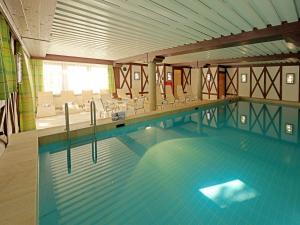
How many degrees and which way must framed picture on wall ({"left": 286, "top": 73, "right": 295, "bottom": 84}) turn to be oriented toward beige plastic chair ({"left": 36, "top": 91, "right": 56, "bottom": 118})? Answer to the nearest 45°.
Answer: approximately 45° to its right

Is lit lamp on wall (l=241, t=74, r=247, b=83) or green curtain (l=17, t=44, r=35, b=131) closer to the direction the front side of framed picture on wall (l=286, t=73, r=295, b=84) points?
the green curtain

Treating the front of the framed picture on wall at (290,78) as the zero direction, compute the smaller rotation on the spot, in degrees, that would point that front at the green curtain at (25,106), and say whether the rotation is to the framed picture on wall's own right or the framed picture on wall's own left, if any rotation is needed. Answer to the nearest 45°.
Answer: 0° — it already faces it

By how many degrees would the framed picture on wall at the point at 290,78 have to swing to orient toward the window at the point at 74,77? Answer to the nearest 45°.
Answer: approximately 45° to its right

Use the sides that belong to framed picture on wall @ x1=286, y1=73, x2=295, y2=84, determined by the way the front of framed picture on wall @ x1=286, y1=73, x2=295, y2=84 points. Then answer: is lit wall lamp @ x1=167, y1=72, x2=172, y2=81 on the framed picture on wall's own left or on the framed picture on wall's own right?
on the framed picture on wall's own right

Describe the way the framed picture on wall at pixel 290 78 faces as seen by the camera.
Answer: facing the viewer

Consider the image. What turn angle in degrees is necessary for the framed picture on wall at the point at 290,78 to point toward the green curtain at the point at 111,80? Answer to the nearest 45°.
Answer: approximately 45° to its right
